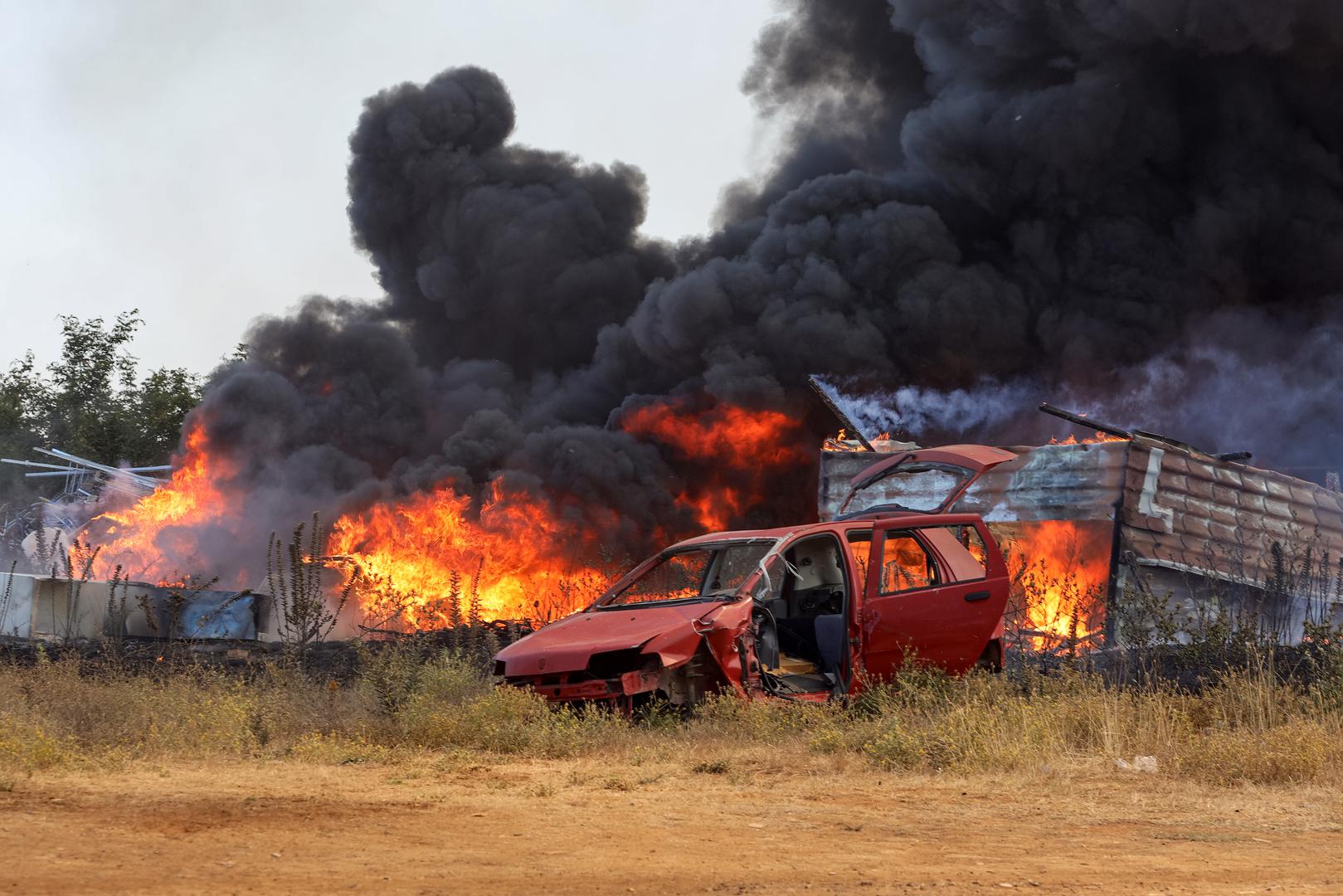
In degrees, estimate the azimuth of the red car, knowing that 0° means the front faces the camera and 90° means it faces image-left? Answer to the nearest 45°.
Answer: approximately 45°

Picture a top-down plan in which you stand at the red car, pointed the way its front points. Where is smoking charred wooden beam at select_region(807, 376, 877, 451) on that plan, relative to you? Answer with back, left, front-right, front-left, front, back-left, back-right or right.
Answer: back-right

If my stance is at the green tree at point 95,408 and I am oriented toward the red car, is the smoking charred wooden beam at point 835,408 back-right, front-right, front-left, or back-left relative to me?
front-left

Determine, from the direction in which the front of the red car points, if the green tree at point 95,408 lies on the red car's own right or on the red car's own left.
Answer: on the red car's own right

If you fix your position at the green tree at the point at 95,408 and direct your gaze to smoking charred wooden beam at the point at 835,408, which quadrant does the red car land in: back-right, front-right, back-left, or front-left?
front-right

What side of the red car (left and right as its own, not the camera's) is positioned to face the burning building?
back
